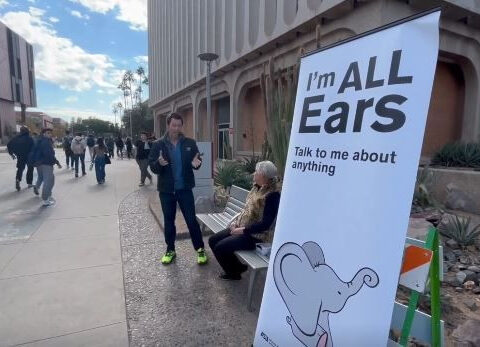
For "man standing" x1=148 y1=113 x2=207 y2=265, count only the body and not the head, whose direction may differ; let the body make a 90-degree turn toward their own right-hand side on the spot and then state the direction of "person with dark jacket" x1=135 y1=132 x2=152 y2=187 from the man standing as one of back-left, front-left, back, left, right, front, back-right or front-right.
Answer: right

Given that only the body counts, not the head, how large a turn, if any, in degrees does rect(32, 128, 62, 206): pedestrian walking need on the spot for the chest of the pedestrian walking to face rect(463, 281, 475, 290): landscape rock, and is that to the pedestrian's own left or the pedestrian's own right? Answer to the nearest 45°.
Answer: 0° — they already face it

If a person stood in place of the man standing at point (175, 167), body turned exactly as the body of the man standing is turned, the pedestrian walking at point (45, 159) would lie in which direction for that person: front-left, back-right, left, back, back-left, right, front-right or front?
back-right

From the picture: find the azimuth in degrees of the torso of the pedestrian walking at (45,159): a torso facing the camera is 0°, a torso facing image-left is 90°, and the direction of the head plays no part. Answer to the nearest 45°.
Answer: approximately 315°

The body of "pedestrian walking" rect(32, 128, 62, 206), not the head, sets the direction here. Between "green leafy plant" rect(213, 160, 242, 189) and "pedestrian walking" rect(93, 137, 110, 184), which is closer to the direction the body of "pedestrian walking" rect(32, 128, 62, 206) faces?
the green leafy plant

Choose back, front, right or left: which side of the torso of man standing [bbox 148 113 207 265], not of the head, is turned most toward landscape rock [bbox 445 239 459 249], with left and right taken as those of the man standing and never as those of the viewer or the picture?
left

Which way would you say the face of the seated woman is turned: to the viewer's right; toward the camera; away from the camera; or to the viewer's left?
to the viewer's left
